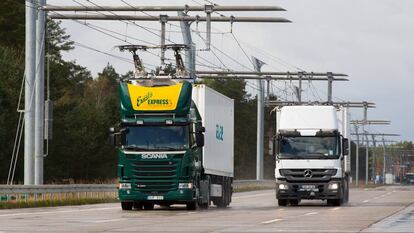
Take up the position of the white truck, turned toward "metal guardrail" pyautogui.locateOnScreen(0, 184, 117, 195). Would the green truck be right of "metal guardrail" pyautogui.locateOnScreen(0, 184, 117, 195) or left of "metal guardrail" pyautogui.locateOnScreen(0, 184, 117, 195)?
left

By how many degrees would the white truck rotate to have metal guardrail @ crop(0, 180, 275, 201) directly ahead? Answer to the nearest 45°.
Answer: approximately 90° to its right

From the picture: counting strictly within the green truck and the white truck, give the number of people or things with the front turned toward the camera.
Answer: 2

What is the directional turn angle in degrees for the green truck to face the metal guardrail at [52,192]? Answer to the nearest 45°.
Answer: approximately 135° to its right

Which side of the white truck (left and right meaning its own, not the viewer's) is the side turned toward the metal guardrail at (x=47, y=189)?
right

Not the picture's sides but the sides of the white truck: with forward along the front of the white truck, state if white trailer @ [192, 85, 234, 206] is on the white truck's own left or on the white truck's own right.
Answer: on the white truck's own right

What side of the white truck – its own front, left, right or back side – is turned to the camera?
front

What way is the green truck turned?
toward the camera
